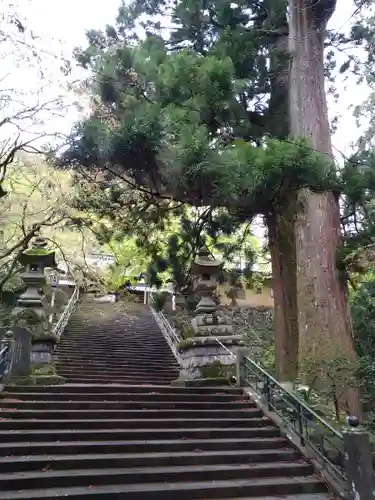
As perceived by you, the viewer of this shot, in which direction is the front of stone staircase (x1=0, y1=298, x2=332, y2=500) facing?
facing the viewer

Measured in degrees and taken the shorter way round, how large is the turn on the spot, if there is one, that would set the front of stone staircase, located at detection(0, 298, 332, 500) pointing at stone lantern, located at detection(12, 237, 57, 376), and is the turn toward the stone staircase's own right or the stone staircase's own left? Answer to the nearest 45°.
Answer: approximately 135° to the stone staircase's own right

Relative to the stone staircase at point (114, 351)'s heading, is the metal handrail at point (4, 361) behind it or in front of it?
in front

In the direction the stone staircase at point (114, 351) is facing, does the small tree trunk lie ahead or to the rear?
ahead

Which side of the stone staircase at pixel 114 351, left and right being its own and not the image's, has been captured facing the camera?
front

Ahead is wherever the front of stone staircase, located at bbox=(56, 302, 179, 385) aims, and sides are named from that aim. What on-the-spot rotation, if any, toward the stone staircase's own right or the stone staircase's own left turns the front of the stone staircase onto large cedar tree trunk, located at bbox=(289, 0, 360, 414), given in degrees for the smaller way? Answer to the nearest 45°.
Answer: approximately 45° to the stone staircase's own left
